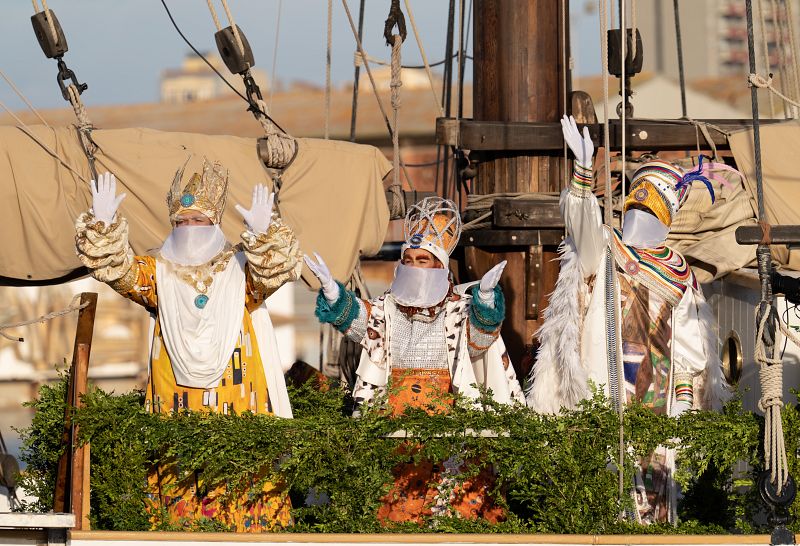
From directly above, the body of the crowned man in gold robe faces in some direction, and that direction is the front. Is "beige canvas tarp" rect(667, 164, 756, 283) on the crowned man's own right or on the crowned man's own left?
on the crowned man's own left

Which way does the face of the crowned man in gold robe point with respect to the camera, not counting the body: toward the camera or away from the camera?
toward the camera

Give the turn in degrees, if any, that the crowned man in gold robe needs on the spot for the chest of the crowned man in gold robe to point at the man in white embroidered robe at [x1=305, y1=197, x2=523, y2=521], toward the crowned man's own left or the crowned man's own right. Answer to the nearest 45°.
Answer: approximately 90° to the crowned man's own left

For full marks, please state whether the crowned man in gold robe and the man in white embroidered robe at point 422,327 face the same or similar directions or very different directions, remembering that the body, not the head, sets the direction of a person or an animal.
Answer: same or similar directions

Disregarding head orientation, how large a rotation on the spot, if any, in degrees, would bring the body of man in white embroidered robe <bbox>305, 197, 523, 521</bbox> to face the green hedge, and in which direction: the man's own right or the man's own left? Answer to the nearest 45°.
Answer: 0° — they already face it

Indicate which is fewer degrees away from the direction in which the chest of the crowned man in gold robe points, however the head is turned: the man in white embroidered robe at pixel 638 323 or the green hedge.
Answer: the green hedge

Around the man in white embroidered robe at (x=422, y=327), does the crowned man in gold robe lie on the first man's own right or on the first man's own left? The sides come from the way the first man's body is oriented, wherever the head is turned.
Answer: on the first man's own right

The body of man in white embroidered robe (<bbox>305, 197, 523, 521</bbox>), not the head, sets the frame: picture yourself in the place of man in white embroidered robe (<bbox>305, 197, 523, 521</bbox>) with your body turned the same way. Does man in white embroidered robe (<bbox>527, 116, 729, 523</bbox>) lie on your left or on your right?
on your left

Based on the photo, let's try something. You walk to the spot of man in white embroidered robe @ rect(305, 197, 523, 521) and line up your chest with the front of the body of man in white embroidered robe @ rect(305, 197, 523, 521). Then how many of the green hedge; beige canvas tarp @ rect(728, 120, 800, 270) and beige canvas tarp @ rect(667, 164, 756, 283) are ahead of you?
1

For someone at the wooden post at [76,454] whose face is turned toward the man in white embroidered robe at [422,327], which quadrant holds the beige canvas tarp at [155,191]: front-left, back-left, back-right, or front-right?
front-left

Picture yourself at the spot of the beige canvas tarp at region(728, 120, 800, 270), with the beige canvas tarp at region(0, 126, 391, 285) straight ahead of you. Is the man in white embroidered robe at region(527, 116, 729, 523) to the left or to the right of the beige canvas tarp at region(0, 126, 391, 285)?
left

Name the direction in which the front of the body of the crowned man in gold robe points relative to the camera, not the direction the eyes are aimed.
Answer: toward the camera

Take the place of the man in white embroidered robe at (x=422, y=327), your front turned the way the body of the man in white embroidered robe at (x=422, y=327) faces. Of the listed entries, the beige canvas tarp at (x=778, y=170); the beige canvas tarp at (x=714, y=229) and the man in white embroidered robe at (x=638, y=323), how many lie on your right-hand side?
0
